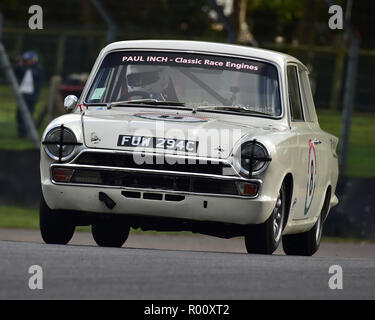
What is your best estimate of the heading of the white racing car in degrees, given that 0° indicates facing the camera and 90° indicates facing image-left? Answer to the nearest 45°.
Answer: approximately 0°
